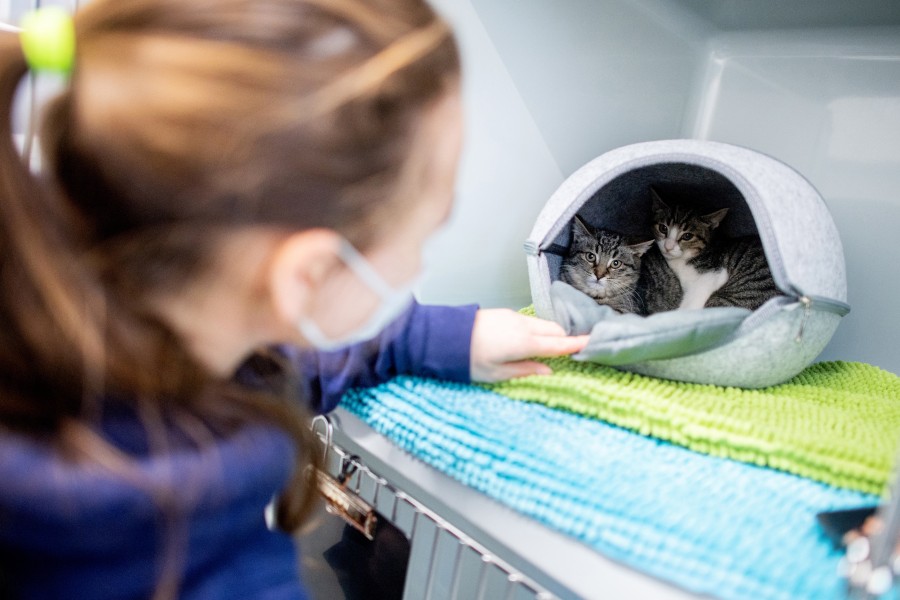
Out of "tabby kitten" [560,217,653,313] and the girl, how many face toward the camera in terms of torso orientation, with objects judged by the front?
1

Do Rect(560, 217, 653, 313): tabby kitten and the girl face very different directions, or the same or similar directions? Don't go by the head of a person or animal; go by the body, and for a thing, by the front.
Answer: very different directions

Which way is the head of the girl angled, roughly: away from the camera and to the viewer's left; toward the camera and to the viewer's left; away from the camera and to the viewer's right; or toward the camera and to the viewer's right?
away from the camera and to the viewer's right

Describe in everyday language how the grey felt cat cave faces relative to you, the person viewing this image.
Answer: facing the viewer and to the left of the viewer

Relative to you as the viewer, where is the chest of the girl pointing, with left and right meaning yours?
facing away from the viewer and to the right of the viewer

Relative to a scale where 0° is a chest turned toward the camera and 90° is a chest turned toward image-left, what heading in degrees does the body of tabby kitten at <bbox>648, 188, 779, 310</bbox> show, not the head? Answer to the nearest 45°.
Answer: approximately 45°

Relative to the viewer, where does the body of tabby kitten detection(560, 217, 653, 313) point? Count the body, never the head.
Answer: toward the camera

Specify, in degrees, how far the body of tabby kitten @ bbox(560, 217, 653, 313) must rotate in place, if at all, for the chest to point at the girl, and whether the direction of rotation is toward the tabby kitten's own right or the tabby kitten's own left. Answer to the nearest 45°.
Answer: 0° — it already faces them
